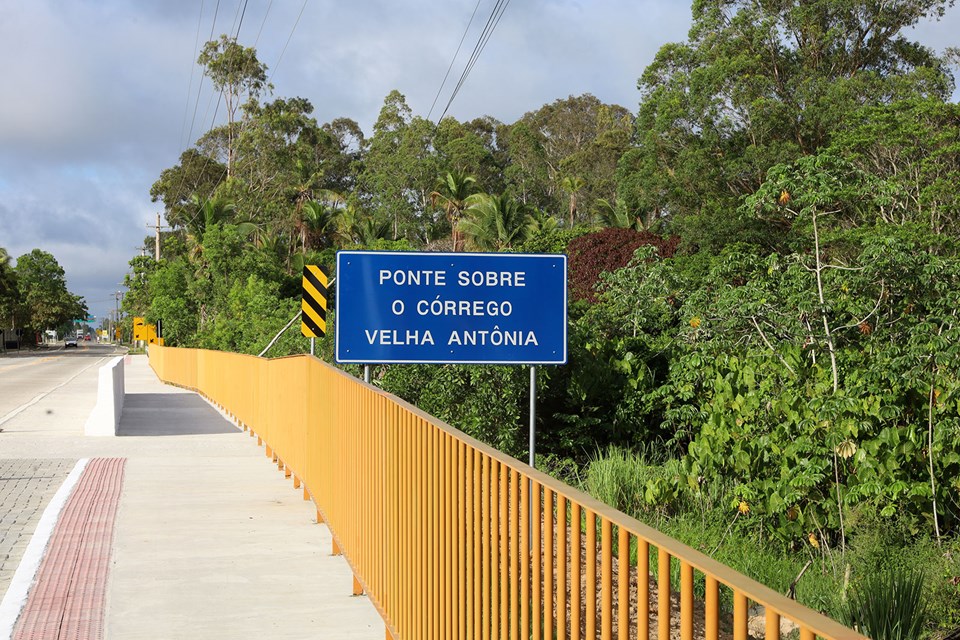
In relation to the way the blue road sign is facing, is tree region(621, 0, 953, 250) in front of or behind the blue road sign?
behind

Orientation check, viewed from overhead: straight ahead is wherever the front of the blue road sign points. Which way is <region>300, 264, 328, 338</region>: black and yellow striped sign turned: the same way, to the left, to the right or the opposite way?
the same way

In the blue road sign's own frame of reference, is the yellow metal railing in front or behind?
in front

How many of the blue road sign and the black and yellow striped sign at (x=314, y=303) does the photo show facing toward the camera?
2

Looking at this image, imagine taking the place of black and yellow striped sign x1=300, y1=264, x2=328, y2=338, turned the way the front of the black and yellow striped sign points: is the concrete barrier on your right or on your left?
on your right

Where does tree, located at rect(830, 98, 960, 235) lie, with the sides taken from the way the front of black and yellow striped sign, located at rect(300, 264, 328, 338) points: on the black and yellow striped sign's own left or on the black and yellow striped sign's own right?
on the black and yellow striped sign's own left

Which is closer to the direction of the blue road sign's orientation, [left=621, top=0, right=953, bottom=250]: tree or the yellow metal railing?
the yellow metal railing

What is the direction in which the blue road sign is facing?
toward the camera

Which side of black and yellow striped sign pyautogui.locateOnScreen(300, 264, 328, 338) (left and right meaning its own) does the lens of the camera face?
front
